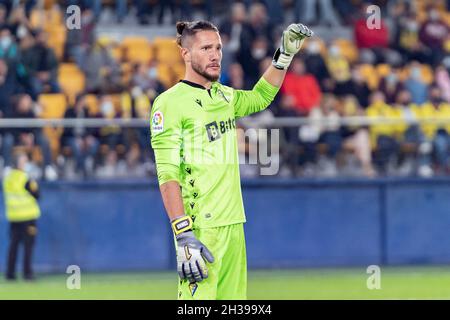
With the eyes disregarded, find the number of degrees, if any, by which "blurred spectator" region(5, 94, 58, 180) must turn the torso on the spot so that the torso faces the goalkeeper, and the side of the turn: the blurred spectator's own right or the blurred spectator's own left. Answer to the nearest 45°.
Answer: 0° — they already face them

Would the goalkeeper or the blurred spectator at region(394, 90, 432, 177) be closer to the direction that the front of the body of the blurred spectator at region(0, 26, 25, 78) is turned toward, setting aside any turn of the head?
the goalkeeper

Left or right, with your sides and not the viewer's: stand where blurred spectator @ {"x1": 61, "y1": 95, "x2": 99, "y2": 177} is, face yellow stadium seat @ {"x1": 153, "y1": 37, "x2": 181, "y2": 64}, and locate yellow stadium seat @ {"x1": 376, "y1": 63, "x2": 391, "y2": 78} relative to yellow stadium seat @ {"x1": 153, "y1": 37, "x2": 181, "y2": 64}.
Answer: right

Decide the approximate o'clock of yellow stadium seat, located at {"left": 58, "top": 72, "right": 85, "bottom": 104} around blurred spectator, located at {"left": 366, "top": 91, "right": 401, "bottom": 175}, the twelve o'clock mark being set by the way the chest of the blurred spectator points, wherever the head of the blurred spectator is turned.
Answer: The yellow stadium seat is roughly at 3 o'clock from the blurred spectator.

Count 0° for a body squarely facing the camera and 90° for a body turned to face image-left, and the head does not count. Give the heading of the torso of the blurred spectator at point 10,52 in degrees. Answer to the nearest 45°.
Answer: approximately 0°

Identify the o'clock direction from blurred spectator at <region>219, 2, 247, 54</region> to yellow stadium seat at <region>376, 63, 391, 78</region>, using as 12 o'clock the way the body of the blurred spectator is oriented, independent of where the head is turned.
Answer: The yellow stadium seat is roughly at 9 o'clock from the blurred spectator.

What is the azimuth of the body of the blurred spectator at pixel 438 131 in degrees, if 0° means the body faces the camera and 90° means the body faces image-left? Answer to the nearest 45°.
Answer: approximately 0°
